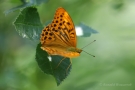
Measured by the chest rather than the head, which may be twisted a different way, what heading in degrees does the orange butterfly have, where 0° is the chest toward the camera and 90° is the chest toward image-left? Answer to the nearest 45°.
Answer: approximately 270°
